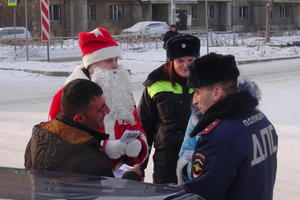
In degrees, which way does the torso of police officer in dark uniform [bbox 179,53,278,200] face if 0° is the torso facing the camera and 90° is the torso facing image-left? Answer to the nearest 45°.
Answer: approximately 135°

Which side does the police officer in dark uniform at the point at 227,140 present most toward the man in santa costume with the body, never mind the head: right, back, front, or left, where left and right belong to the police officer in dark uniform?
front

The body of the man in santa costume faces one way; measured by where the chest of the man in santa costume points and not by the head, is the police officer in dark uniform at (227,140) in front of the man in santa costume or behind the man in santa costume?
in front

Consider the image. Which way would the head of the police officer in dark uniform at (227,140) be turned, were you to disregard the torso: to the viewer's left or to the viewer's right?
to the viewer's left

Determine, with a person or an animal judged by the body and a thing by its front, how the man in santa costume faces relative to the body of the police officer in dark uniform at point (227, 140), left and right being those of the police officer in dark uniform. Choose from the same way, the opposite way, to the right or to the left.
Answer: the opposite way

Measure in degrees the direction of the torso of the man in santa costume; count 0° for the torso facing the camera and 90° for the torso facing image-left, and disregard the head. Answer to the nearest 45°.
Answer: approximately 315°

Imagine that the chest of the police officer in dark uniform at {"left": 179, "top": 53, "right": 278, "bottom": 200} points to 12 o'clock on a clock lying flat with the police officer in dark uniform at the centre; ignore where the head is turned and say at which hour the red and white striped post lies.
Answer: The red and white striped post is roughly at 1 o'clock from the police officer in dark uniform.
